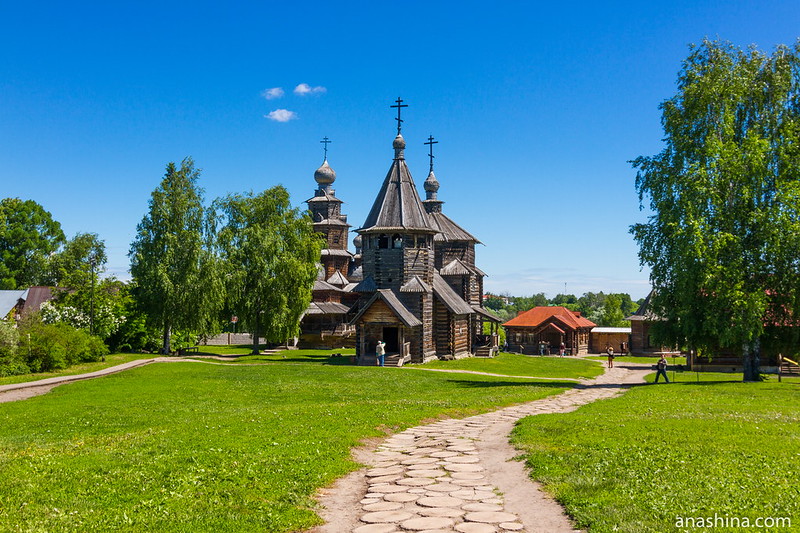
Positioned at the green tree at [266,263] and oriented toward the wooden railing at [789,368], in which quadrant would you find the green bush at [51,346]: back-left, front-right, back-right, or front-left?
back-right

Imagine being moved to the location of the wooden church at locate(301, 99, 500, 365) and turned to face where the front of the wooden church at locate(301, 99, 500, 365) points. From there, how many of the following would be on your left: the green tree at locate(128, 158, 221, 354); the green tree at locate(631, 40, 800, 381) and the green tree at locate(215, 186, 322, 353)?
1

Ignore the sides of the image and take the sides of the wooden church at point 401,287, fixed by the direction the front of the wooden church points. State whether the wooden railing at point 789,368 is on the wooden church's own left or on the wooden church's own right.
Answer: on the wooden church's own left

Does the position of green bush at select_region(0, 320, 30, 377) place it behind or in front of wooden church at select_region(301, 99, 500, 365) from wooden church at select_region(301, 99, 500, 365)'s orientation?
in front

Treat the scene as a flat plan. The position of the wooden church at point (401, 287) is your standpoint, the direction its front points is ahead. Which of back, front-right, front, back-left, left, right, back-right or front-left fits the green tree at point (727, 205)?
left

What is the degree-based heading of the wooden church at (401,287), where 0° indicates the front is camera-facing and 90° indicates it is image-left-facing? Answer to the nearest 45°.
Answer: approximately 45°

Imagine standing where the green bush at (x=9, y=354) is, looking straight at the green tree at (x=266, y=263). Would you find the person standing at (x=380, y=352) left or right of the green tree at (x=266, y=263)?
right

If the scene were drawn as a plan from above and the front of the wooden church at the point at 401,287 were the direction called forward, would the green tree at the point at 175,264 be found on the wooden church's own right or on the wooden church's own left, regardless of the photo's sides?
on the wooden church's own right

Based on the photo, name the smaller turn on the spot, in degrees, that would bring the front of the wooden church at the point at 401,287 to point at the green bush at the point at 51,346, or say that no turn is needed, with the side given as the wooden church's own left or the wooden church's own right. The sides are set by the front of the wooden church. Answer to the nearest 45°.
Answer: approximately 45° to the wooden church's own right

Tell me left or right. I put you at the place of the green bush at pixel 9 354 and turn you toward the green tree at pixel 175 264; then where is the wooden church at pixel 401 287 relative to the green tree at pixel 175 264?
right

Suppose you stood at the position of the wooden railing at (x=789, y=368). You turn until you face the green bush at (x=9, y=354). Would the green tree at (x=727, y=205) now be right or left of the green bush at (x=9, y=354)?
left

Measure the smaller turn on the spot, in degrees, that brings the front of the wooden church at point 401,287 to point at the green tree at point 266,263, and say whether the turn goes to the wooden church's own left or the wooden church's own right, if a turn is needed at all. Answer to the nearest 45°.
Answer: approximately 45° to the wooden church's own right
